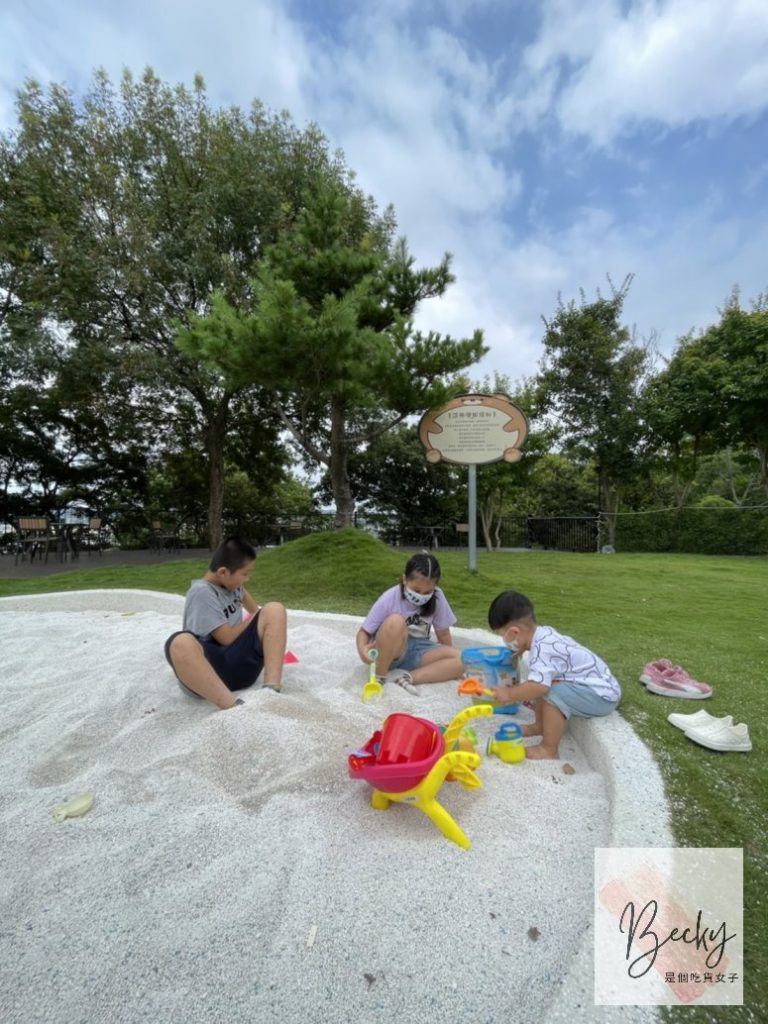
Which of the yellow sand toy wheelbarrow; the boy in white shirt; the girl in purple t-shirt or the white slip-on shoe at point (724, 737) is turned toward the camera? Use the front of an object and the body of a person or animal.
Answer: the girl in purple t-shirt

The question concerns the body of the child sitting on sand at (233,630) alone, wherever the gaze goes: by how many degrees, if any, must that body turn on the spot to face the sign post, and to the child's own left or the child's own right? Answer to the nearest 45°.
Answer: approximately 90° to the child's own left

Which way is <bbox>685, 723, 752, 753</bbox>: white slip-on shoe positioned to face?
to the viewer's left

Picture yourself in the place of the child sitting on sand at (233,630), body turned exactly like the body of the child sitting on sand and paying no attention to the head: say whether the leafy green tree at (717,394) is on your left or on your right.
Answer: on your left

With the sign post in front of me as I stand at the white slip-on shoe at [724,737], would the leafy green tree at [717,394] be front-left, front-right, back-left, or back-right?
front-right

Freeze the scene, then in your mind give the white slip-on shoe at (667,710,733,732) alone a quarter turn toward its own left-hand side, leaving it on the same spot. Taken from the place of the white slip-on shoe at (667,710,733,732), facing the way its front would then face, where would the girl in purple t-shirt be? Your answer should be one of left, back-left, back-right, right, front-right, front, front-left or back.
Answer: right

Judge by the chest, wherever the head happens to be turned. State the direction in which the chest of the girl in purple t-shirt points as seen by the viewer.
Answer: toward the camera

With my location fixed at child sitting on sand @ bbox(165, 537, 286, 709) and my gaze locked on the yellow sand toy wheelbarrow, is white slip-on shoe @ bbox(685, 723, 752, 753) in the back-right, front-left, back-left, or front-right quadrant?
front-left

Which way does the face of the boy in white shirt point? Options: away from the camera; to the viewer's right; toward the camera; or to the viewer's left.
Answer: to the viewer's left

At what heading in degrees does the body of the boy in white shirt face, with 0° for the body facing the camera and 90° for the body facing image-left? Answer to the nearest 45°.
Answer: approximately 90°

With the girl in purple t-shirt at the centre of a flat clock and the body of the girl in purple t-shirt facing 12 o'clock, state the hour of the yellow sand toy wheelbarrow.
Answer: The yellow sand toy wheelbarrow is roughly at 12 o'clock from the girl in purple t-shirt.

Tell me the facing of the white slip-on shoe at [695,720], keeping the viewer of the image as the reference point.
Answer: facing to the left of the viewer

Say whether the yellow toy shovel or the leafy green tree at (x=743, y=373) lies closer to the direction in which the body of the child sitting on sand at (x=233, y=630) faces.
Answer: the yellow toy shovel

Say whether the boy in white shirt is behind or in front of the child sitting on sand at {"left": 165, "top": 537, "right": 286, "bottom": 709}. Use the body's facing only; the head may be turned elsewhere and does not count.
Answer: in front

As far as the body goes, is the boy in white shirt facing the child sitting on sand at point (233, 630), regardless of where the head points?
yes

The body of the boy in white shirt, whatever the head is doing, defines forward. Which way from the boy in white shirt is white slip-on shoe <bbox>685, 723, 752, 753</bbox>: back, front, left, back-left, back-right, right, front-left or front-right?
back

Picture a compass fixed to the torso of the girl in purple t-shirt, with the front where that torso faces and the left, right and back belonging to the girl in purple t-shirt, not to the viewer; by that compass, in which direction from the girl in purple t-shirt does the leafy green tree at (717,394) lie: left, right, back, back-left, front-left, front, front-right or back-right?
back-left

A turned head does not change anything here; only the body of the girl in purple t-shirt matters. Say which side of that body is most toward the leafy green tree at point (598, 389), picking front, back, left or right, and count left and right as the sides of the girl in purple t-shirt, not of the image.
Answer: back

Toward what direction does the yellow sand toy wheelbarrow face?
to the viewer's left
